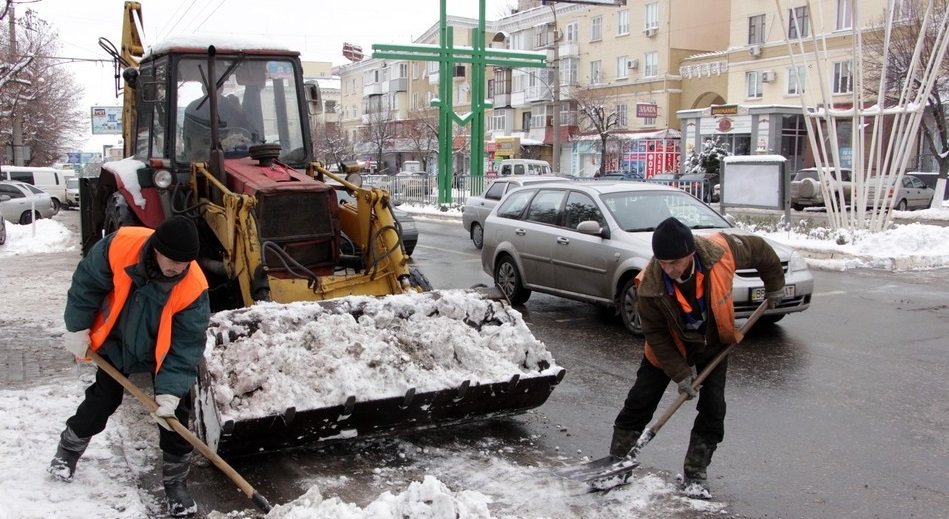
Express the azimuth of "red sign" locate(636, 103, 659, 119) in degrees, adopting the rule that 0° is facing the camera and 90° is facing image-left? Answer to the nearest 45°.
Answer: approximately 0°

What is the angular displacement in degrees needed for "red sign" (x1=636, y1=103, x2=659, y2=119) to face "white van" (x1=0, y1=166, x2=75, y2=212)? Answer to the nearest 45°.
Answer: approximately 45° to its right

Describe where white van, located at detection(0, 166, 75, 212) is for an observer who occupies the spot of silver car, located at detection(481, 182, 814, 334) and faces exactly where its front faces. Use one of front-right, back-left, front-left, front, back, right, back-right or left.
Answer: back

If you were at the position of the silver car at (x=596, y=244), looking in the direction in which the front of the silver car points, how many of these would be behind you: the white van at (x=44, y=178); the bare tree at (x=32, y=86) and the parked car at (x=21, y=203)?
3
